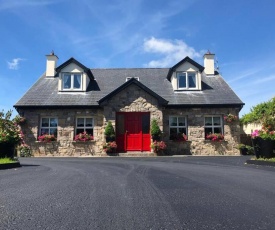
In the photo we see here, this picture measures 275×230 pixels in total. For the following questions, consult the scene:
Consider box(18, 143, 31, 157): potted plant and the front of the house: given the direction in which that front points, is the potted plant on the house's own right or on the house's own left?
on the house's own right

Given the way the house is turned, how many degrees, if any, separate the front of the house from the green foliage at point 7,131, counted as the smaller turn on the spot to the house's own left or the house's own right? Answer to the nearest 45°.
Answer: approximately 45° to the house's own right

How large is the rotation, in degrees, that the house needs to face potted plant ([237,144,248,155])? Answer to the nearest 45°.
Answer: approximately 90° to its left

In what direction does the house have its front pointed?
toward the camera
